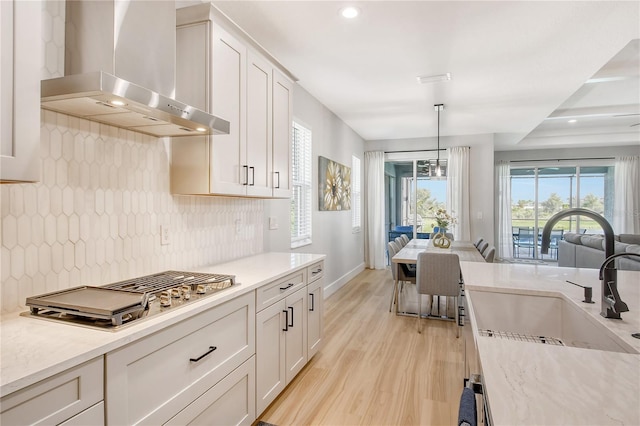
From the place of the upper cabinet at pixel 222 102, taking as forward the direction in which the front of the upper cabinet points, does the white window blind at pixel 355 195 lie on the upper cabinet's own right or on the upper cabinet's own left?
on the upper cabinet's own left

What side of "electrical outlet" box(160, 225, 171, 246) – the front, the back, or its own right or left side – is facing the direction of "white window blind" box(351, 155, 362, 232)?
left

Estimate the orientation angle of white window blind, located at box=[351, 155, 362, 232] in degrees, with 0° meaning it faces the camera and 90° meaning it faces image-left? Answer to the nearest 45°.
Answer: approximately 270°

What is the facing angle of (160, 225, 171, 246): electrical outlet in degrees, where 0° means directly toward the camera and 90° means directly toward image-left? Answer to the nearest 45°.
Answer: approximately 315°

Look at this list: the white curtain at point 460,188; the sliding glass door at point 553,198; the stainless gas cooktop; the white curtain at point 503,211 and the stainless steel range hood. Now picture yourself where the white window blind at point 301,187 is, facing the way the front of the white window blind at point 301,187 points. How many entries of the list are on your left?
3

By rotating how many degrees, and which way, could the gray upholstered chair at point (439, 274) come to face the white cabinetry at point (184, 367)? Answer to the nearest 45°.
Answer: approximately 180°

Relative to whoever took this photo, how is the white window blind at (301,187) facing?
facing the viewer and to the right of the viewer

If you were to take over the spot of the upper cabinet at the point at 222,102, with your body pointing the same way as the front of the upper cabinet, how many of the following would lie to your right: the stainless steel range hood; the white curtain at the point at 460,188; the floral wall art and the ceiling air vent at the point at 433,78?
1

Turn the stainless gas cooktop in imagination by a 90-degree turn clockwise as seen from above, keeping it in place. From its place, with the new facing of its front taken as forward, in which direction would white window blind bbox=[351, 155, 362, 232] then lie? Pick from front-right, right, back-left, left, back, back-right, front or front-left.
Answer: back

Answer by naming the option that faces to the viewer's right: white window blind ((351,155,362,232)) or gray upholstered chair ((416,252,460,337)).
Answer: the white window blind
